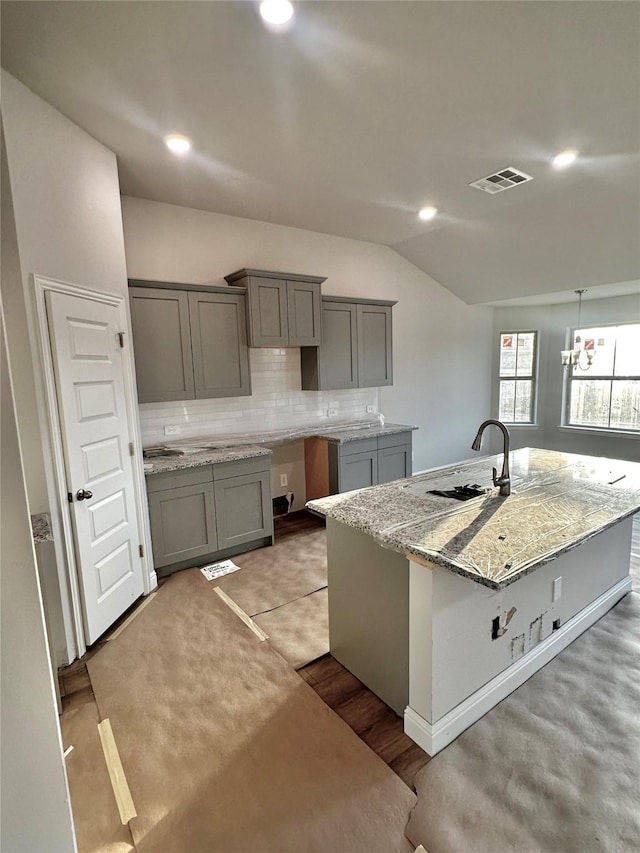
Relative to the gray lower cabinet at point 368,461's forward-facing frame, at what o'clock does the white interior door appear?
The white interior door is roughly at 3 o'clock from the gray lower cabinet.

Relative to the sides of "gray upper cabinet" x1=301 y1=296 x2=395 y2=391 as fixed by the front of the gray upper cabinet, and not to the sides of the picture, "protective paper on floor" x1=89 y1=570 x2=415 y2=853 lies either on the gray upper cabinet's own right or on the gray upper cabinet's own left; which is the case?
on the gray upper cabinet's own right

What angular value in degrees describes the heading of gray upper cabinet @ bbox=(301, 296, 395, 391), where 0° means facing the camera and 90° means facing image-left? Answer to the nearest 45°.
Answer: approximately 315°

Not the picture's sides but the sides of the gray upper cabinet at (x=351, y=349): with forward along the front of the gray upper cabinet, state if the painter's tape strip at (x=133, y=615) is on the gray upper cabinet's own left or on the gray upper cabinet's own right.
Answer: on the gray upper cabinet's own right

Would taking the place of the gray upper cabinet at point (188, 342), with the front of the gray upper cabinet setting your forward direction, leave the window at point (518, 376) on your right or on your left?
on your left

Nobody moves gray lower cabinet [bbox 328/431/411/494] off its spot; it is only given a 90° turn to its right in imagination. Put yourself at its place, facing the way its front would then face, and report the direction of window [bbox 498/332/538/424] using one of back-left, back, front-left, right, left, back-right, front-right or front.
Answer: back

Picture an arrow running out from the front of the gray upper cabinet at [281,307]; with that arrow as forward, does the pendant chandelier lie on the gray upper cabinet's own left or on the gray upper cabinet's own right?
on the gray upper cabinet's own left
